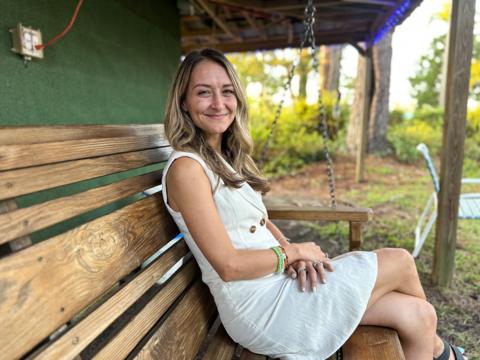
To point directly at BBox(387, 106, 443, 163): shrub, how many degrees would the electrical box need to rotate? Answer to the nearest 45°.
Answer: approximately 90° to its left

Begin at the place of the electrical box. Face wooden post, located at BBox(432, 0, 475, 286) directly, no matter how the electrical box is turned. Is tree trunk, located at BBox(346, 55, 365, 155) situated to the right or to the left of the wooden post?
left

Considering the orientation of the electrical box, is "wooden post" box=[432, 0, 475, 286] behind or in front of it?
in front

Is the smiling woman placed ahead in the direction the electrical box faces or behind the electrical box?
ahead

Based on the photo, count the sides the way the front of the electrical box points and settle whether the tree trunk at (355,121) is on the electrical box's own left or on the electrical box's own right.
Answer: on the electrical box's own left

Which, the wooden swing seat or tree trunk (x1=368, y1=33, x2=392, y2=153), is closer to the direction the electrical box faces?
the wooden swing seat

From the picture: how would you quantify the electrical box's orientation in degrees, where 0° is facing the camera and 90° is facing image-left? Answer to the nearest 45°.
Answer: approximately 315°

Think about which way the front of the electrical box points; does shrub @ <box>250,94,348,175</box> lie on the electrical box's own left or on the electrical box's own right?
on the electrical box's own left

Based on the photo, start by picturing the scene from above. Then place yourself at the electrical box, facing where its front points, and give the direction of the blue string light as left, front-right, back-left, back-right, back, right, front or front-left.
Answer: front-left

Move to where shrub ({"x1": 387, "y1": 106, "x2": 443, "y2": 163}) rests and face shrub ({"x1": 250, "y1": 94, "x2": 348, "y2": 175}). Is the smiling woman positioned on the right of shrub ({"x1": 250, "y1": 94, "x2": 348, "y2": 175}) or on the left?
left

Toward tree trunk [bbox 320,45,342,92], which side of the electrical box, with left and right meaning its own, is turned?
left

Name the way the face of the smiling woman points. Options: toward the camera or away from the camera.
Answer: toward the camera
